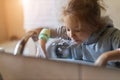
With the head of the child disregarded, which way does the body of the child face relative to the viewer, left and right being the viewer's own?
facing the viewer and to the left of the viewer

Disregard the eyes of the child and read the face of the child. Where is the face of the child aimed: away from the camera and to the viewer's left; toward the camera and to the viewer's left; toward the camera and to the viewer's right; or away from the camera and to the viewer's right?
toward the camera and to the viewer's left
